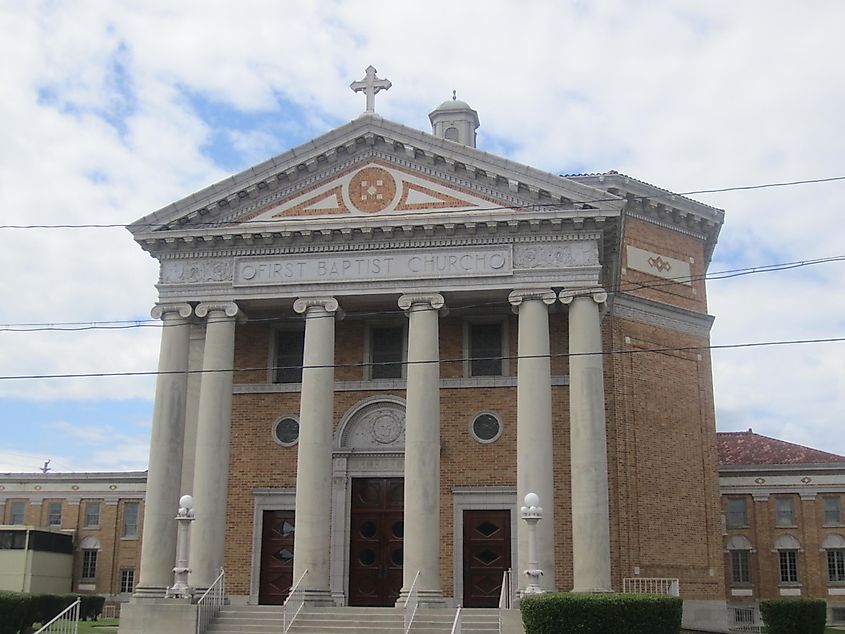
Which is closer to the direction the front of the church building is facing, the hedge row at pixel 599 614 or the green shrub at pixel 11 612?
the hedge row

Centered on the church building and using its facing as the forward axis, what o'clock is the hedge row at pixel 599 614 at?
The hedge row is roughly at 11 o'clock from the church building.

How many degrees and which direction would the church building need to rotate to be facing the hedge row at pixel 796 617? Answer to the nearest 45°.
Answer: approximately 90° to its left

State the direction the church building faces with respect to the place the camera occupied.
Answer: facing the viewer

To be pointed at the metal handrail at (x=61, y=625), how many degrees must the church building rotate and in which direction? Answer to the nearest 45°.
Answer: approximately 90° to its right

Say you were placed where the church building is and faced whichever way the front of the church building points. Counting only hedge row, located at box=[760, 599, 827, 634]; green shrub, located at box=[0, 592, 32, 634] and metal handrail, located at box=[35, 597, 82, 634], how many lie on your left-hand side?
1

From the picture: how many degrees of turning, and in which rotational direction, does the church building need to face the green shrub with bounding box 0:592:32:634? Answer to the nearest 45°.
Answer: approximately 90° to its right

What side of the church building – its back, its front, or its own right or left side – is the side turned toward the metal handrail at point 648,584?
left

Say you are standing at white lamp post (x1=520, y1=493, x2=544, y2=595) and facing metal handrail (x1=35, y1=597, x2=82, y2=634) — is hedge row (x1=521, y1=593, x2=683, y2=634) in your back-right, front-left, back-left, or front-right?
back-left

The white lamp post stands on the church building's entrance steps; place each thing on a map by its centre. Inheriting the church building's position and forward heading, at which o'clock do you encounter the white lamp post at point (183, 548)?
The white lamp post is roughly at 2 o'clock from the church building.

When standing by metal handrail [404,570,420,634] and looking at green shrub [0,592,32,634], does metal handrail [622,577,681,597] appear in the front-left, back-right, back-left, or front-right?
back-right
